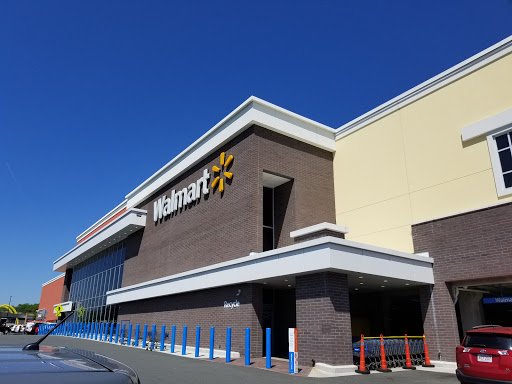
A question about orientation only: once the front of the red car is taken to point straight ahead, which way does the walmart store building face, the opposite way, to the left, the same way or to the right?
the opposite way

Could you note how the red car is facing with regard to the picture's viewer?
facing away from the viewer

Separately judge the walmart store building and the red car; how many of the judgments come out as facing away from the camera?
1

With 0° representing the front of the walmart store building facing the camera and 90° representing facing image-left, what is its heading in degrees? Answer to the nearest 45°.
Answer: approximately 45°

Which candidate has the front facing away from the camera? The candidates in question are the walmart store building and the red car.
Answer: the red car

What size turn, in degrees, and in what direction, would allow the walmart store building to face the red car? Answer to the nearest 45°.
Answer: approximately 45° to its left
